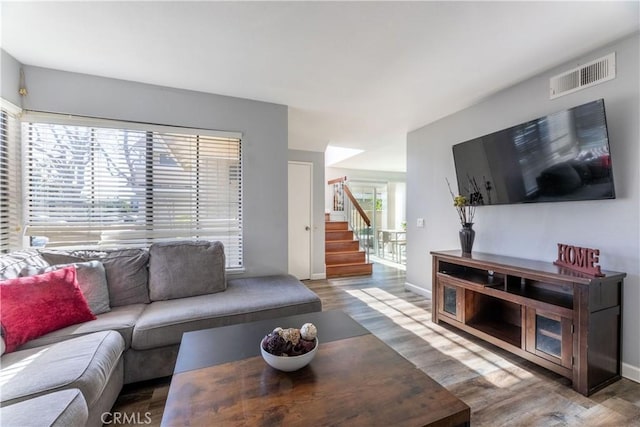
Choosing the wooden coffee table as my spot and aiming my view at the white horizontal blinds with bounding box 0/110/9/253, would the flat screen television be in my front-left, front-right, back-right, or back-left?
back-right

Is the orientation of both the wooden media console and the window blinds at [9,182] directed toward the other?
yes

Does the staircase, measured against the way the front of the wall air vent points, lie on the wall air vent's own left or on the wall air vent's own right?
on the wall air vent's own right

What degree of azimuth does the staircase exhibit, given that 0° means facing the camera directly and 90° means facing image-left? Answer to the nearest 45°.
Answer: approximately 0°

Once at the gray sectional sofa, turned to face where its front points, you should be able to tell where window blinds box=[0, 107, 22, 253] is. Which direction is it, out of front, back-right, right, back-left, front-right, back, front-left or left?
back

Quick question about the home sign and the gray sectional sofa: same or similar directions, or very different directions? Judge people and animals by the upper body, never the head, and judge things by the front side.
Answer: very different directions

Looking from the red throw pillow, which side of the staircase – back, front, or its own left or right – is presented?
front

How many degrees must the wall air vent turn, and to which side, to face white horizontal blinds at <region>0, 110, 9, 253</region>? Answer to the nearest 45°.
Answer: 0° — it already faces it

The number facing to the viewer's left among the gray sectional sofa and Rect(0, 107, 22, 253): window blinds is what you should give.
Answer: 0

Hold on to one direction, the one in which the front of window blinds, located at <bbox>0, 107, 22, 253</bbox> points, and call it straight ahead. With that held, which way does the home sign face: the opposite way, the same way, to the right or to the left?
the opposite way

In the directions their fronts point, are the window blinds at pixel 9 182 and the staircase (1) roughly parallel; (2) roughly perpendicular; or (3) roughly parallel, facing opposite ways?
roughly perpendicular

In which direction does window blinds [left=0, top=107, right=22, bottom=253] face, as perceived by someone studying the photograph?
facing the viewer and to the right of the viewer
